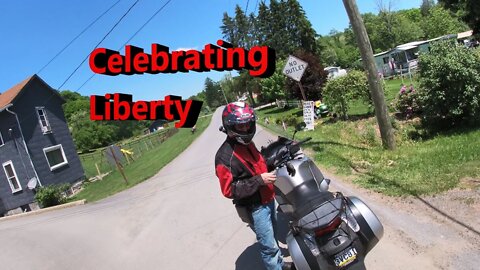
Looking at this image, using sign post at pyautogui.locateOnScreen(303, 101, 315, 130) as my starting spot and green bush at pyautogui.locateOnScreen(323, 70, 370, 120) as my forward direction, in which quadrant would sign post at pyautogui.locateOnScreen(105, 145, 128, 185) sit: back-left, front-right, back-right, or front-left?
back-left

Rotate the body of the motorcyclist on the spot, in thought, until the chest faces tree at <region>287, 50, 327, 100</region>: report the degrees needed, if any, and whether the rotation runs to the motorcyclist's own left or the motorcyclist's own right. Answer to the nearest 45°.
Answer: approximately 135° to the motorcyclist's own left

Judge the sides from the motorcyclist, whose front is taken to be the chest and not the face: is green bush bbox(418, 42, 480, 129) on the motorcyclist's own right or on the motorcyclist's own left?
on the motorcyclist's own left

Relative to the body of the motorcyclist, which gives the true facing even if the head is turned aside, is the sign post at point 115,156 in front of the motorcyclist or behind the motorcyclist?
behind

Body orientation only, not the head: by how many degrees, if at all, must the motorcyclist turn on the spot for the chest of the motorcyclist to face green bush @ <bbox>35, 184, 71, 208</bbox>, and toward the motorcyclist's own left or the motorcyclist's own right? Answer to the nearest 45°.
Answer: approximately 180°

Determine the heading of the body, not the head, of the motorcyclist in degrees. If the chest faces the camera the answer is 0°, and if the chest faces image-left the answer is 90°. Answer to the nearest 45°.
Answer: approximately 315°
